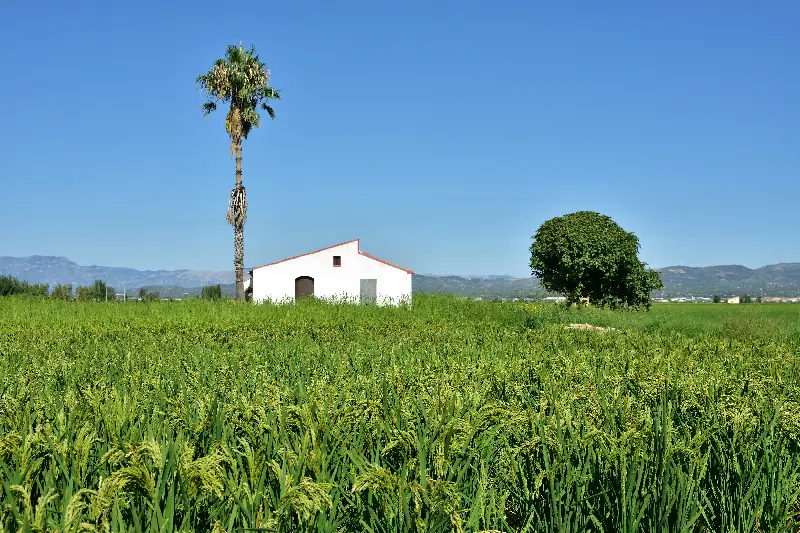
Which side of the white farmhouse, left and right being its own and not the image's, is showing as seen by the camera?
front
